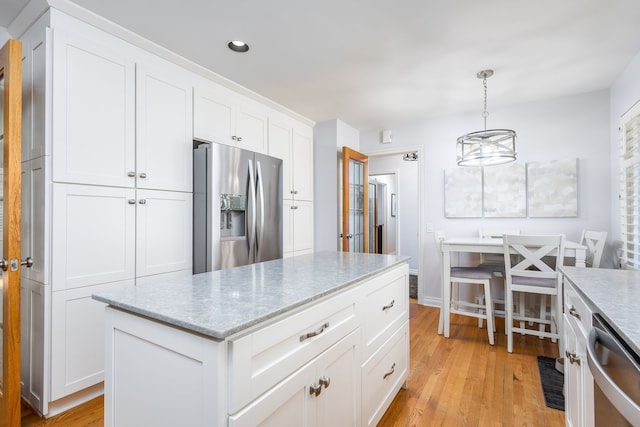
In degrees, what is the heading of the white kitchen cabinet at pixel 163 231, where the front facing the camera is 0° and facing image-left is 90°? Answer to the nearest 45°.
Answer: approximately 315°

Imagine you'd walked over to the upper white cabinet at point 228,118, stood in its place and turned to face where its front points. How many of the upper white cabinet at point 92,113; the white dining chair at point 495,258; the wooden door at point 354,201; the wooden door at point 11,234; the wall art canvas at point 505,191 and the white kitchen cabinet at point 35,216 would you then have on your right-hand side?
3

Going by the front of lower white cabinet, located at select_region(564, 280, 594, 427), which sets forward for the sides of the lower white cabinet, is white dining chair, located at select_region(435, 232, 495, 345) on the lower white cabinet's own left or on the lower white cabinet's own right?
on the lower white cabinet's own right

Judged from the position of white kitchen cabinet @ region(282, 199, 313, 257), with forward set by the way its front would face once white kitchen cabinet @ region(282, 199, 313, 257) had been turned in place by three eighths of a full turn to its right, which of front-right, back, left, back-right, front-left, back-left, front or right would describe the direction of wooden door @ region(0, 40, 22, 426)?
front-left

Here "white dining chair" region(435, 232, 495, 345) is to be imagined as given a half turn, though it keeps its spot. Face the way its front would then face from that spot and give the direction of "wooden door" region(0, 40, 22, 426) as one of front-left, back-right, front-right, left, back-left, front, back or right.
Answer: front-left

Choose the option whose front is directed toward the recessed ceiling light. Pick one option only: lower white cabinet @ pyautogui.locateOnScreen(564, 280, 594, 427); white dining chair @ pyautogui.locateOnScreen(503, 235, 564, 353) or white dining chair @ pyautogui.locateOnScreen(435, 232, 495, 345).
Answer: the lower white cabinet

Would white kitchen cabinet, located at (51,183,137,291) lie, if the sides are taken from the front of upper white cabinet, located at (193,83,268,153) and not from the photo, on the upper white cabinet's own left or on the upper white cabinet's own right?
on the upper white cabinet's own right

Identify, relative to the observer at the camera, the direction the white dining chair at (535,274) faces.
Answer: facing away from the viewer

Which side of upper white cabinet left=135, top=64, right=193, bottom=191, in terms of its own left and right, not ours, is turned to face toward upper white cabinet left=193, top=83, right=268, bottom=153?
left

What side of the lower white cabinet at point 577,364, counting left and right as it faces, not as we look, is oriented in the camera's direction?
left

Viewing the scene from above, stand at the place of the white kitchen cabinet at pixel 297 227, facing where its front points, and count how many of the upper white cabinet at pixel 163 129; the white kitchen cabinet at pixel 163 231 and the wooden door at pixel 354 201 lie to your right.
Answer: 2
